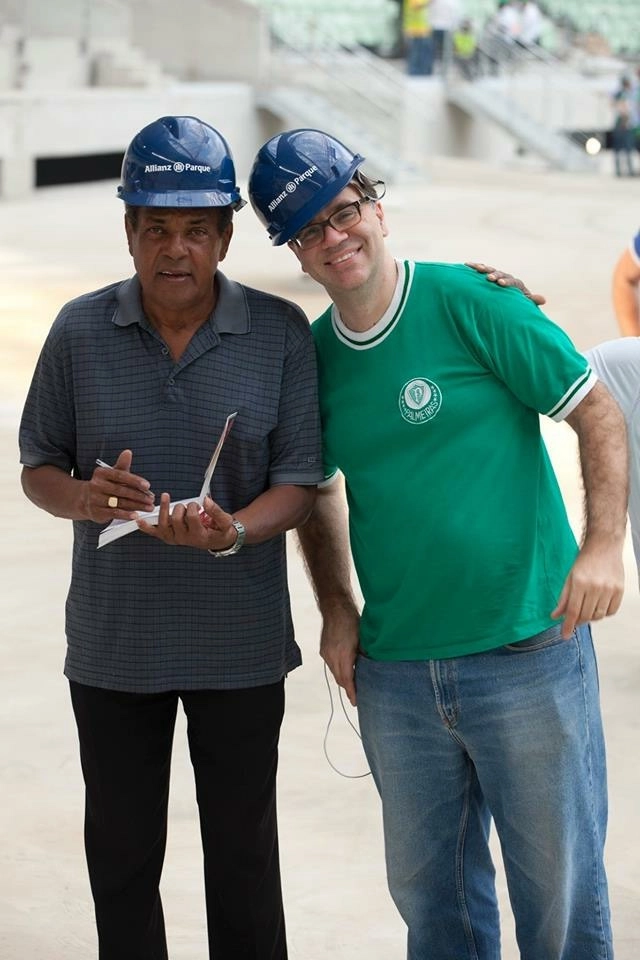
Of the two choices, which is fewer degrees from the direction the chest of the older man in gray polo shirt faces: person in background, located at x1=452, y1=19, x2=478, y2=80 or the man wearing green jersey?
the man wearing green jersey

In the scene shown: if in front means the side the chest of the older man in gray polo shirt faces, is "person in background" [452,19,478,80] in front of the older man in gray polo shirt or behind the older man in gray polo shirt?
behind

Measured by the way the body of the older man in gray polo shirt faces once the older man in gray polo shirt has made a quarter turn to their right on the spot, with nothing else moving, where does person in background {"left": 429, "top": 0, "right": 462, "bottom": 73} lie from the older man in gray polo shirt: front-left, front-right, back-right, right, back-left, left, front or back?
right

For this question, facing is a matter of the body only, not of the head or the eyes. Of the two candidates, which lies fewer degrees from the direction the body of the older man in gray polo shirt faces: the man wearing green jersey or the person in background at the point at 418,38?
the man wearing green jersey

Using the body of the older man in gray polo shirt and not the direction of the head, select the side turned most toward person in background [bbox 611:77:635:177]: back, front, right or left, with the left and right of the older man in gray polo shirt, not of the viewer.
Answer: back

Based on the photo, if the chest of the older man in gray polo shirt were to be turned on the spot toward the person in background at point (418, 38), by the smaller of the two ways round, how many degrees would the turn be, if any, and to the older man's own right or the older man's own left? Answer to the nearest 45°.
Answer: approximately 180°

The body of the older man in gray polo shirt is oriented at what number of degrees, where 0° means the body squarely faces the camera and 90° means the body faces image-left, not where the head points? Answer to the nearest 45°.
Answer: approximately 0°

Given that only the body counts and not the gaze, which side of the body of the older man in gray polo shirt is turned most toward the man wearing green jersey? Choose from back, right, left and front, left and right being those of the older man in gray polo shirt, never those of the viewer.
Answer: left
